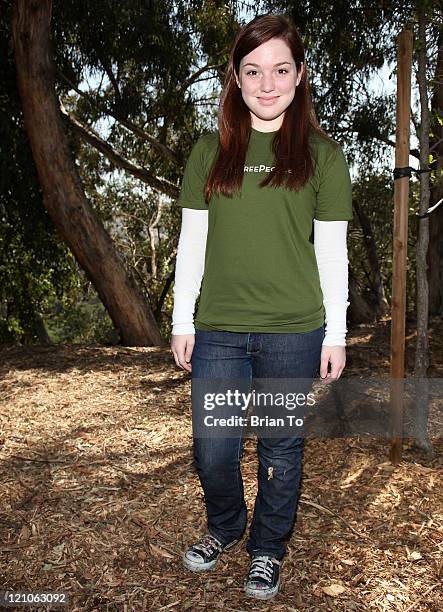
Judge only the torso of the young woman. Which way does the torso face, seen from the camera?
toward the camera

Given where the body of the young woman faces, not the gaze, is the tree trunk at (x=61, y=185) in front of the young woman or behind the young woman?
behind

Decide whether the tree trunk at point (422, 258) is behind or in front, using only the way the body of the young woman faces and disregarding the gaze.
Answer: behind

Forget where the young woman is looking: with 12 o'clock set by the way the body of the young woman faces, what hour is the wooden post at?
The wooden post is roughly at 7 o'clock from the young woman.
